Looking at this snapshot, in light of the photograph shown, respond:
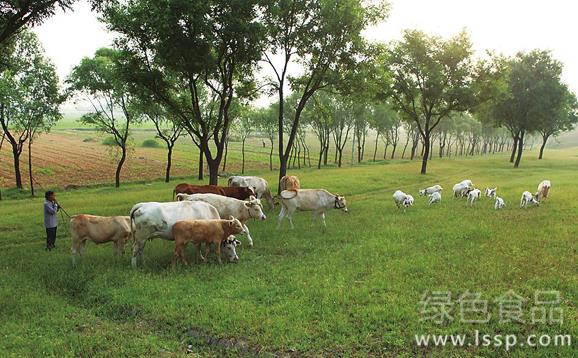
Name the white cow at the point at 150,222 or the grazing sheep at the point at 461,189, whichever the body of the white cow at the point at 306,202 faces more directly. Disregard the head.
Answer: the grazing sheep

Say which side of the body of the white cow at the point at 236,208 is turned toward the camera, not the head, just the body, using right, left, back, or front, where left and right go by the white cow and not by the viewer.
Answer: right

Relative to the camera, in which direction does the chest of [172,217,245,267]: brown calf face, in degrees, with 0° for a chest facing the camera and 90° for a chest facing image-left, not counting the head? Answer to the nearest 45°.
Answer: approximately 270°

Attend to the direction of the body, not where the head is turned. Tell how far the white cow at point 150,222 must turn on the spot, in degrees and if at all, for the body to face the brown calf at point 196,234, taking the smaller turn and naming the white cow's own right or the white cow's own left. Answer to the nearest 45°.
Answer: approximately 45° to the white cow's own right

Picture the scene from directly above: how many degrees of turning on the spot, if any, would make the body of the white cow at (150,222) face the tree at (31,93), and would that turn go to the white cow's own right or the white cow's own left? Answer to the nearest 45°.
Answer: approximately 135° to the white cow's own left

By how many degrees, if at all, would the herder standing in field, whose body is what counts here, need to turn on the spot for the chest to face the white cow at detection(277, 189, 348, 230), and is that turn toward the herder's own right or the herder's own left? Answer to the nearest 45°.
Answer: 0° — they already face it

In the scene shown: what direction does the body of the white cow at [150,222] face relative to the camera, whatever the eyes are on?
to the viewer's right

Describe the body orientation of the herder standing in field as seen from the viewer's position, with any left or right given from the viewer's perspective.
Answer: facing to the right of the viewer

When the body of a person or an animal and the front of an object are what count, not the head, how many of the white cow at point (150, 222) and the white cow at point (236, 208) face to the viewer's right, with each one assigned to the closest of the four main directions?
2

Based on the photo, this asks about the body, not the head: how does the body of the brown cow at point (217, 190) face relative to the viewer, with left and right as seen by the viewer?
facing to the right of the viewer

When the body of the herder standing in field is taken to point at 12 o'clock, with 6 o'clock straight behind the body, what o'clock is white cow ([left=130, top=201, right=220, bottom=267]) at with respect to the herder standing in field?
The white cow is roughly at 2 o'clock from the herder standing in field.

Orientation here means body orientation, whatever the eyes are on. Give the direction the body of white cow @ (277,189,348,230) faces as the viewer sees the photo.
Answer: to the viewer's right
